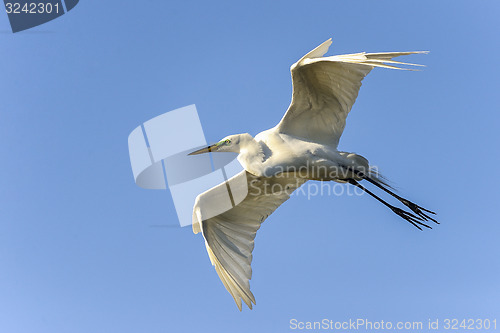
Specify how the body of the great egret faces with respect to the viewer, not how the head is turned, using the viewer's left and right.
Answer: facing to the left of the viewer
